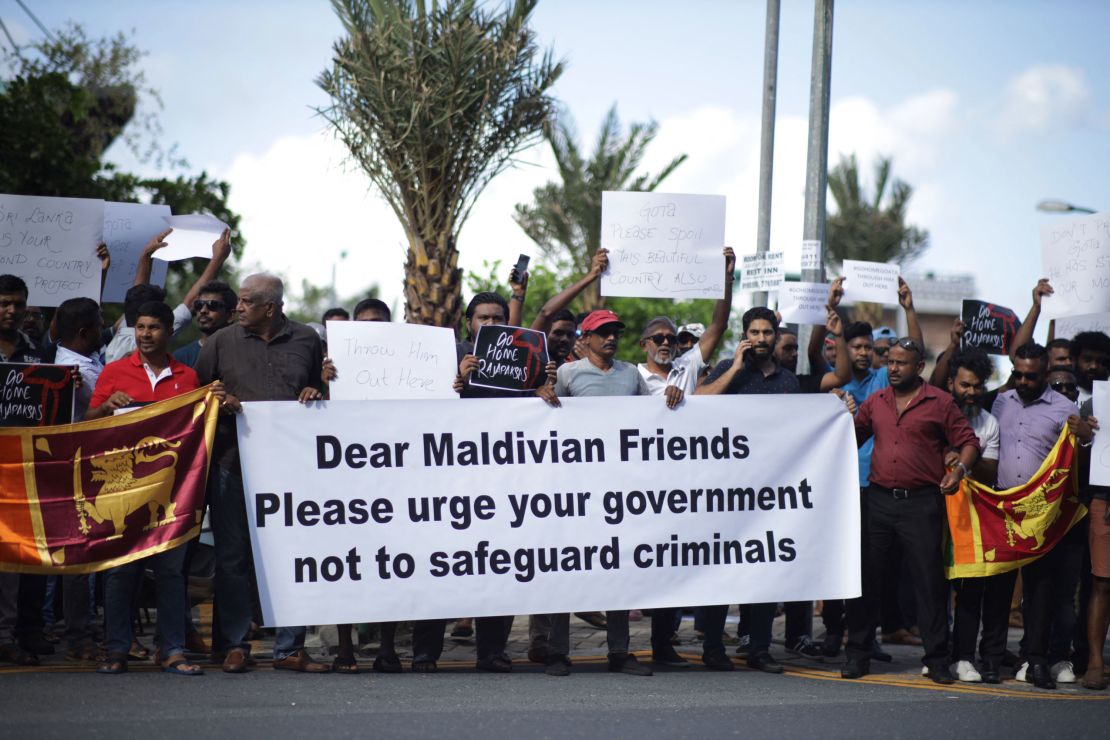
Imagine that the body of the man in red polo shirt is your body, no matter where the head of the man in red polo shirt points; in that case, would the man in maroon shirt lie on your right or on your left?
on your left

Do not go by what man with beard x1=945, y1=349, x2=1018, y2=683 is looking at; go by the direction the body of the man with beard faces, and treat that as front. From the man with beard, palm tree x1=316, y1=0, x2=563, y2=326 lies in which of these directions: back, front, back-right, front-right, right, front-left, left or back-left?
back-right

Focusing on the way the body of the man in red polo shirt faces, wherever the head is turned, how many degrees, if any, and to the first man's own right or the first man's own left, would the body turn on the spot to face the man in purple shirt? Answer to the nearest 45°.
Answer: approximately 90° to the first man's own left

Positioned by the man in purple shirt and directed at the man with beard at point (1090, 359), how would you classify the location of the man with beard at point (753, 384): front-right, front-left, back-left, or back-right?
back-left

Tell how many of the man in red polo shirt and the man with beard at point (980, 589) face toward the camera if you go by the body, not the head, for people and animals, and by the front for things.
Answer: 2

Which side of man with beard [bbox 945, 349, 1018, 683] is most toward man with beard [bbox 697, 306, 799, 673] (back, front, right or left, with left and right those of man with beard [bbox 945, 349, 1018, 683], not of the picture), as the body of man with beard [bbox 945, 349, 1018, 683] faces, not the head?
right

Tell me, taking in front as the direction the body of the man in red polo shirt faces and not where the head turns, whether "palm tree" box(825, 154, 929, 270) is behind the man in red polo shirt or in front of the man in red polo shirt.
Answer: behind

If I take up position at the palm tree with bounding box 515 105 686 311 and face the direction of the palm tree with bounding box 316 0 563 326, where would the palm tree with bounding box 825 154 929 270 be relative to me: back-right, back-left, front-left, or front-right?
back-left

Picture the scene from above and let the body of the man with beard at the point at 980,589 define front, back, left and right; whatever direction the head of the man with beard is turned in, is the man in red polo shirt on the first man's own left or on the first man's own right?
on the first man's own right

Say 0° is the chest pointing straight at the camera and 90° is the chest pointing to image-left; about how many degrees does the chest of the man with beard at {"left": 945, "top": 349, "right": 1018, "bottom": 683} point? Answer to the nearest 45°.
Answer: approximately 0°

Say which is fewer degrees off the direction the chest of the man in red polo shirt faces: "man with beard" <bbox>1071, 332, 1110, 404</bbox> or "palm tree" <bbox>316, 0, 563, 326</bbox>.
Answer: the man with beard
